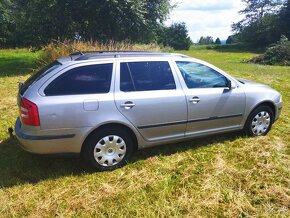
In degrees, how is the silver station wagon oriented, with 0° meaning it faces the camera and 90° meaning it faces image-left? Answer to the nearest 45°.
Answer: approximately 225°

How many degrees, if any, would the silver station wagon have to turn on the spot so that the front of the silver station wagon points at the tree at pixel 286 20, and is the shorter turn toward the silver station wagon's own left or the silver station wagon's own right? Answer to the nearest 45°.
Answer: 0° — it already faces it

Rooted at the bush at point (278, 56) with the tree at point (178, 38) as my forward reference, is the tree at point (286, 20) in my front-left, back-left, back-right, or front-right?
front-right

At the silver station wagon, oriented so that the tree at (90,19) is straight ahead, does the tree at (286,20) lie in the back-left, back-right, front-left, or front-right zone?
front-right

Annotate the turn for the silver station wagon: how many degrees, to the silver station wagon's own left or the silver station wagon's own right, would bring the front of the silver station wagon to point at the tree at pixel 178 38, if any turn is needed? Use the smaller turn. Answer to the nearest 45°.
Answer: approximately 45° to the silver station wagon's own left

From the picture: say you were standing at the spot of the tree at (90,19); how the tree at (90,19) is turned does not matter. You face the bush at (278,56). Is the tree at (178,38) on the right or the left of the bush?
left

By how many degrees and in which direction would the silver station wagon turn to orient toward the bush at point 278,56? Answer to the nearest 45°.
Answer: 0° — it already faces it

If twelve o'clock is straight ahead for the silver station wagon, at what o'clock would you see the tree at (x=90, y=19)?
The tree is roughly at 10 o'clock from the silver station wagon.
